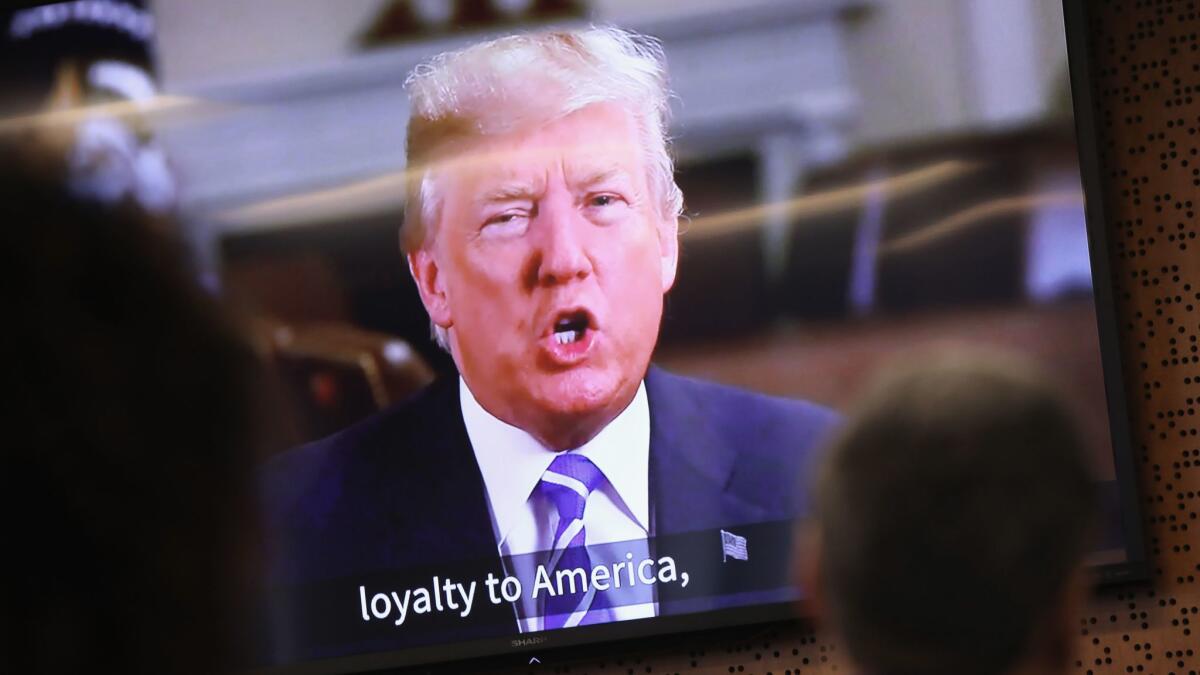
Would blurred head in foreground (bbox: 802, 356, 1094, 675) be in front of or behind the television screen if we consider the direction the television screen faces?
in front

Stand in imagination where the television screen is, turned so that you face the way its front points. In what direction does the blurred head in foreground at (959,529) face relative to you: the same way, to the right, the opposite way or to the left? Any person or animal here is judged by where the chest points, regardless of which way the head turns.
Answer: the opposite way

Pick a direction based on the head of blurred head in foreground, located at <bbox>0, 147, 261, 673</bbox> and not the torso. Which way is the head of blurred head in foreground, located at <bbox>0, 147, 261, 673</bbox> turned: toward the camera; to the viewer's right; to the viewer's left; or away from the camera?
away from the camera

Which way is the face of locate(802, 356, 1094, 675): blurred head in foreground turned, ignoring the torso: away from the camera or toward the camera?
away from the camera

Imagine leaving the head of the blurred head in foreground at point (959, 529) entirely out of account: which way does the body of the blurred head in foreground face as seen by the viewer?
away from the camera

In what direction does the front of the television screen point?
toward the camera

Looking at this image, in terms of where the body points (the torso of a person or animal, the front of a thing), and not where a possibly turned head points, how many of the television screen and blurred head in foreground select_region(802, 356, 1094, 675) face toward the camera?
1

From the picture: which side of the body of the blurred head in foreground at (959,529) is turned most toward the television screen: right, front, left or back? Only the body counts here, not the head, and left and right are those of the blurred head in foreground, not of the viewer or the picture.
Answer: front

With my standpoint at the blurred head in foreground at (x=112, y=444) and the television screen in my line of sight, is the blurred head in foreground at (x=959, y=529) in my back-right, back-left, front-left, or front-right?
front-right
